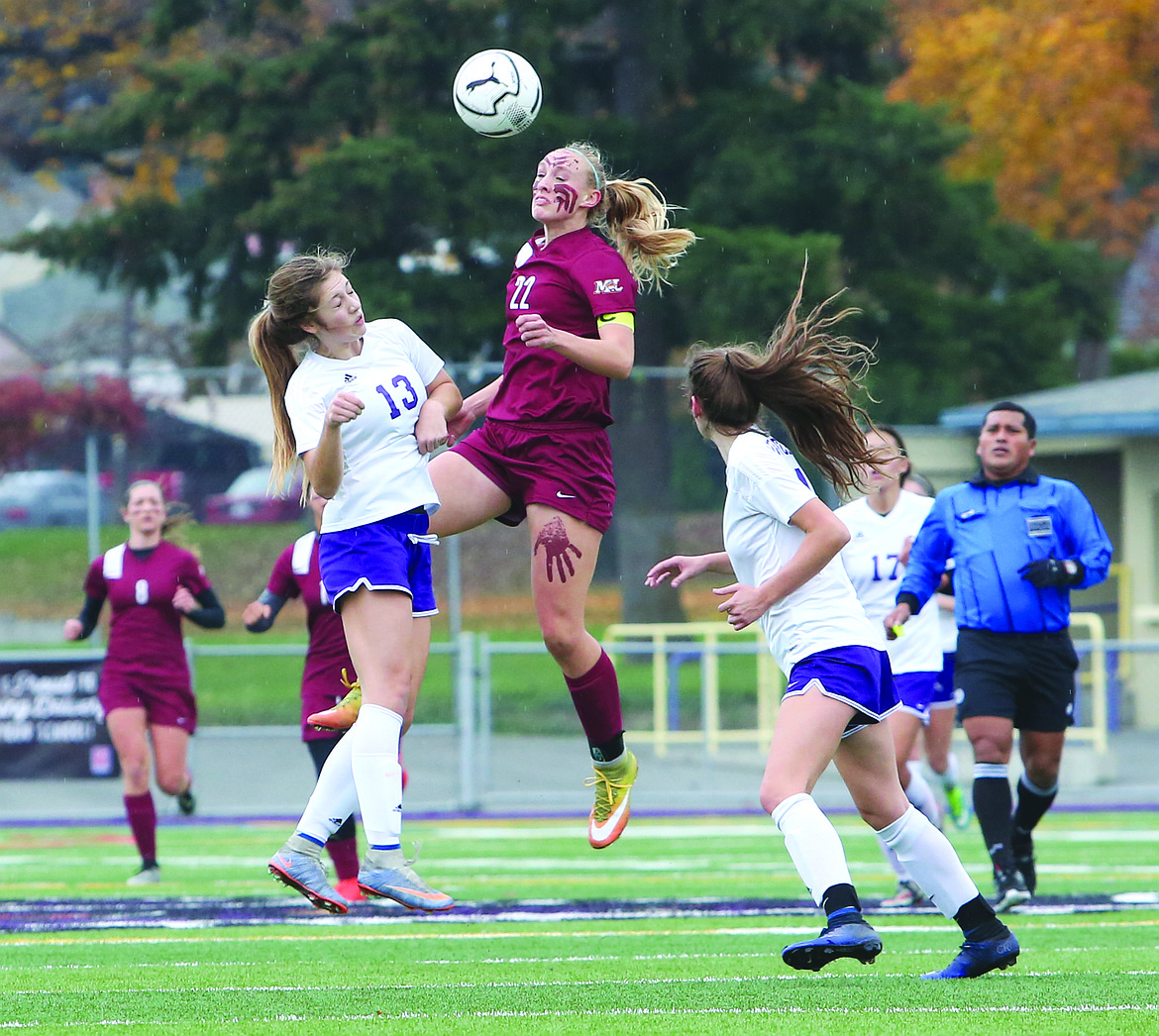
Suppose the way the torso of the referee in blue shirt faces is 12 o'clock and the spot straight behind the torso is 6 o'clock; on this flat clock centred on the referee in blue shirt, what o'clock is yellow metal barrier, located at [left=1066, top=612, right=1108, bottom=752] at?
The yellow metal barrier is roughly at 6 o'clock from the referee in blue shirt.

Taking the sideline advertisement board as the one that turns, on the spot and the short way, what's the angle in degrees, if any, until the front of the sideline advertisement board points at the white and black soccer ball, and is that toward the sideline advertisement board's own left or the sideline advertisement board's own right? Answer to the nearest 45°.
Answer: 0° — it already faces it

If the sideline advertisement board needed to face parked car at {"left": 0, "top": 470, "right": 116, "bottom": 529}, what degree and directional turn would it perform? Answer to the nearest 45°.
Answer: approximately 180°

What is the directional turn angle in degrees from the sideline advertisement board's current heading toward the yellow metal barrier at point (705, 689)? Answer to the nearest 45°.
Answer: approximately 90° to its left

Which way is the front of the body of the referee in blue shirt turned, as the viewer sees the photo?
toward the camera

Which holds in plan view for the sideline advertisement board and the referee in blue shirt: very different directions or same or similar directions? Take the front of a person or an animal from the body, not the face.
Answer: same or similar directions

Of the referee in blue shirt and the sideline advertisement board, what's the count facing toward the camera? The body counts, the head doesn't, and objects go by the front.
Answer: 2

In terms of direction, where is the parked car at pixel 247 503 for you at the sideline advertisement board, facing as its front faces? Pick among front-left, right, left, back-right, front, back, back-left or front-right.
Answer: back-left

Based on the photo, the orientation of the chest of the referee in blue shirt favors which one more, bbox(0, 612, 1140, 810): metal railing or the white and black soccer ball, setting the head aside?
the white and black soccer ball

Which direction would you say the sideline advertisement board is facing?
toward the camera

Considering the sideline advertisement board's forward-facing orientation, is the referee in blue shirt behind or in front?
in front

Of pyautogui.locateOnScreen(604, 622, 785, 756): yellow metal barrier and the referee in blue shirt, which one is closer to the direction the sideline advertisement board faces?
the referee in blue shirt

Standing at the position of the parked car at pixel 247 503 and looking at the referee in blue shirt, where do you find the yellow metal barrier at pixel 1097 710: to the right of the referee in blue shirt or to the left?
left

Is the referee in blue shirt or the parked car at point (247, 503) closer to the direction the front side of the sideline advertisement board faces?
the referee in blue shirt
